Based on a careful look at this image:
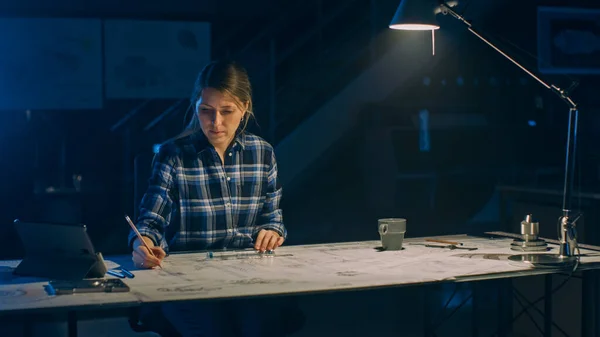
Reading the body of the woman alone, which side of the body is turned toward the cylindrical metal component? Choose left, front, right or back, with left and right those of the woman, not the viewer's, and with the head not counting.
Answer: left

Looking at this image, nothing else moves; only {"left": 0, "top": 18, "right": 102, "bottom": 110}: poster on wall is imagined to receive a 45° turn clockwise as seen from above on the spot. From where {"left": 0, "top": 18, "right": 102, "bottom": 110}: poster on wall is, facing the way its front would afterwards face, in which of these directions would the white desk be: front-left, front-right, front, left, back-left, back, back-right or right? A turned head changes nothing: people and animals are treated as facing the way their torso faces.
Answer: front-left

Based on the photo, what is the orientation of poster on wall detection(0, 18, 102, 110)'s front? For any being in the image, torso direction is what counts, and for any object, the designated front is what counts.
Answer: toward the camera

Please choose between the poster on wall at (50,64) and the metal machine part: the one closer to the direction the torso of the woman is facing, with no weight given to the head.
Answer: the metal machine part

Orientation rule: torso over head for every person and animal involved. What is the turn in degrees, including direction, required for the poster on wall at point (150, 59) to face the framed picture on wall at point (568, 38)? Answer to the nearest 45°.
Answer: approximately 90° to its left

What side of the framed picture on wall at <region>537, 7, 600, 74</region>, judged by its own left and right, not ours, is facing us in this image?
front

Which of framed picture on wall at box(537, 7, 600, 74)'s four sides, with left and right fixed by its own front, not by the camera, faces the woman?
front

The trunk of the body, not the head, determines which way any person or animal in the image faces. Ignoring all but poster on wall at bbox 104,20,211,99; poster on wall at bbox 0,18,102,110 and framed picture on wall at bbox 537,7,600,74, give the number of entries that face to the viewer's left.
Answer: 0

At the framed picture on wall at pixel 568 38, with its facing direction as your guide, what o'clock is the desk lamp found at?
The desk lamp is roughly at 12 o'clock from the framed picture on wall.

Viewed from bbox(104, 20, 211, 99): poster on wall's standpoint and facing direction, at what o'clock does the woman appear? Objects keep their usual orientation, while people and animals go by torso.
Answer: The woman is roughly at 12 o'clock from the poster on wall.

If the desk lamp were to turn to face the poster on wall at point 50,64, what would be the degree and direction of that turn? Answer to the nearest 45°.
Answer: approximately 45° to its right

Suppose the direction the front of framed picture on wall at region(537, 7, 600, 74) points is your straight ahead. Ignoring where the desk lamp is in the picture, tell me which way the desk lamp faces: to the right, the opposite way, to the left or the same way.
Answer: to the right

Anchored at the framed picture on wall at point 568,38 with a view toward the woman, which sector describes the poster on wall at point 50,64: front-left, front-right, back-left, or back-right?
front-right

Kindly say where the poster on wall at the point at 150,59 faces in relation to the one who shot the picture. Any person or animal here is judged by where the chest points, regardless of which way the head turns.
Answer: facing the viewer
